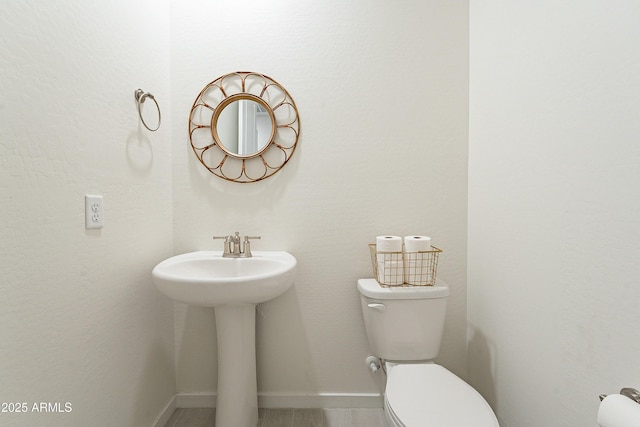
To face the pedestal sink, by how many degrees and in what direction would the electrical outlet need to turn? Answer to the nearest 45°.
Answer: approximately 45° to its left

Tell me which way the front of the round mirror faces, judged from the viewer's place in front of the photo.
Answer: facing the viewer

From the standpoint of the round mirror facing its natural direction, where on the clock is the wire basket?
The wire basket is roughly at 10 o'clock from the round mirror.

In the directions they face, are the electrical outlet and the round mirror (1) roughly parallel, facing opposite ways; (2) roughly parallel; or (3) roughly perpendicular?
roughly perpendicular

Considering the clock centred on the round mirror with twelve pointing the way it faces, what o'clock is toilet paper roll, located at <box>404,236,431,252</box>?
The toilet paper roll is roughly at 10 o'clock from the round mirror.

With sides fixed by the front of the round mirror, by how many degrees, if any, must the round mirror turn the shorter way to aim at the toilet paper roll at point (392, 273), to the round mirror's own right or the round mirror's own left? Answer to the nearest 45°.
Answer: approximately 45° to the round mirror's own left

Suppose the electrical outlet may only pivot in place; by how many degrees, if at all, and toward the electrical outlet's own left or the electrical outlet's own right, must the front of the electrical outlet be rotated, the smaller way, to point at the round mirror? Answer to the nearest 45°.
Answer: approximately 45° to the electrical outlet's own left

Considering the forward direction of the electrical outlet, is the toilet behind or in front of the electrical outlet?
in front

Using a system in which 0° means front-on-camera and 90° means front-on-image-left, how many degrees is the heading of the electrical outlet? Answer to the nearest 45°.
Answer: approximately 315°

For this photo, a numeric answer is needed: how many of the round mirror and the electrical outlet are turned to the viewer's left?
0

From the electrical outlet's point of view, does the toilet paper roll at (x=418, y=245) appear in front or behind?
in front
